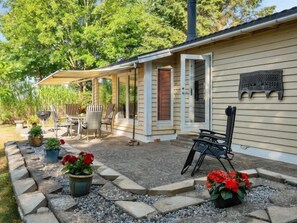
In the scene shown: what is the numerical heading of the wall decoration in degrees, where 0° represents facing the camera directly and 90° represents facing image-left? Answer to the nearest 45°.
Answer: approximately 45°

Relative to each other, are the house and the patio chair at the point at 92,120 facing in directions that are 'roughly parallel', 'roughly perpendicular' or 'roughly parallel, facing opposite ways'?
roughly perpendicular

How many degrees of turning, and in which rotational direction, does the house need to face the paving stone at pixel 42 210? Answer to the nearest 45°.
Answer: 0° — it already faces it

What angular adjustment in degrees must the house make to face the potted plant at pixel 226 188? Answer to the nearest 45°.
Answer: approximately 45° to its left

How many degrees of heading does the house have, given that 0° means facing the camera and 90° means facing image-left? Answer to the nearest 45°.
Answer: approximately 45°

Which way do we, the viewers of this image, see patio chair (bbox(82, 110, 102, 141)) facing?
facing away from the viewer and to the left of the viewer

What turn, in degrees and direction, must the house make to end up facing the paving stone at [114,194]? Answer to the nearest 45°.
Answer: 0° — it already faces it

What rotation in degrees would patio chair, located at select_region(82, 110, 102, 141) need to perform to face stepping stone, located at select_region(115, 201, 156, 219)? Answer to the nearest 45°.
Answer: approximately 135° to its left

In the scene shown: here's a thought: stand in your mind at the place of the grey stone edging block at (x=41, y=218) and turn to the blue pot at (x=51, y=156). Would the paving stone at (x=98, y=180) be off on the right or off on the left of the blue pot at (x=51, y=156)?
right
